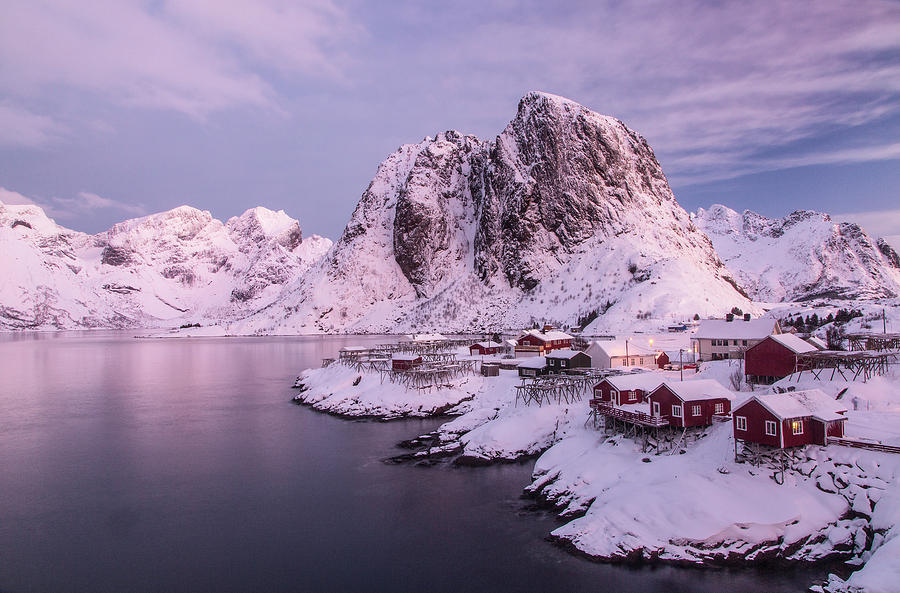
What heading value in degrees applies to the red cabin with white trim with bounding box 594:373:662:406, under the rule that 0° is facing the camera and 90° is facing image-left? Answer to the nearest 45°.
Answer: approximately 45°

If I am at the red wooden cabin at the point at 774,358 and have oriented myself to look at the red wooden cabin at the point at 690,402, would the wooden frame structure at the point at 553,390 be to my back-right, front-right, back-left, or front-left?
front-right

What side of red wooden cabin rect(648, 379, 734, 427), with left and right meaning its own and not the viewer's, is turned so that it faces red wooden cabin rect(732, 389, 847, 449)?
left

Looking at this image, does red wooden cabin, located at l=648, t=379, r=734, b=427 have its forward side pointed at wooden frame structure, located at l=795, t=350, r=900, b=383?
no

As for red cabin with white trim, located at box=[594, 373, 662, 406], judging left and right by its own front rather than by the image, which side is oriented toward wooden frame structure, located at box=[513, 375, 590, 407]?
right

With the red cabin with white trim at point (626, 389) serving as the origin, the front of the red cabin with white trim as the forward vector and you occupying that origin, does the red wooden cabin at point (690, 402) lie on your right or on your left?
on your left

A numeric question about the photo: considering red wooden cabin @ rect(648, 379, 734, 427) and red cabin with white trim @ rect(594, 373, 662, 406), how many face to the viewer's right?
0

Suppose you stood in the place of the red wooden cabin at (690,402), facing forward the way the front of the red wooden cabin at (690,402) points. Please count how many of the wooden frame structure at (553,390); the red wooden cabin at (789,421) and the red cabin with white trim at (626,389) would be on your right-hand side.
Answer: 2

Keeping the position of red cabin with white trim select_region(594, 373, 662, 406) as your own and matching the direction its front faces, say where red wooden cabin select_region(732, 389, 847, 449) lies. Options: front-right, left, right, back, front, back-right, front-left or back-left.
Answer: left

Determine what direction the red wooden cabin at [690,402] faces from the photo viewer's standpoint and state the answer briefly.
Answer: facing the viewer and to the left of the viewer

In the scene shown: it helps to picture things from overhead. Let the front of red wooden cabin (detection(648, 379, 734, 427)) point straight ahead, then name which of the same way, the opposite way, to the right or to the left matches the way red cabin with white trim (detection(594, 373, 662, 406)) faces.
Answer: the same way

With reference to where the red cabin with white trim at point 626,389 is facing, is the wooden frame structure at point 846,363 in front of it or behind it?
behind

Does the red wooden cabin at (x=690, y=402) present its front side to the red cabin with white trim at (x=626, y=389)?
no

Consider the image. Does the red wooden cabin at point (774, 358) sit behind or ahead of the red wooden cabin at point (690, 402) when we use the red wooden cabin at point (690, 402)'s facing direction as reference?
behind

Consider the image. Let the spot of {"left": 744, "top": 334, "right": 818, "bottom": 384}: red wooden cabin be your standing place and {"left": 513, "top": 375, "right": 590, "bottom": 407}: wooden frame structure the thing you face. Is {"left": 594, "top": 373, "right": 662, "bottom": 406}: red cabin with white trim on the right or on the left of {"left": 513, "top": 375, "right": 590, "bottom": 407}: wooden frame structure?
left

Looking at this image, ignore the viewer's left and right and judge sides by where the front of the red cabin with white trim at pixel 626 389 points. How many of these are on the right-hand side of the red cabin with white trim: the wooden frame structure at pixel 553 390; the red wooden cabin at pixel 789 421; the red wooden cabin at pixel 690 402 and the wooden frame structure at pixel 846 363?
1
